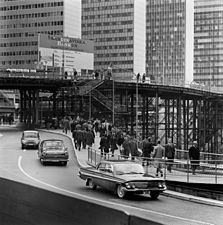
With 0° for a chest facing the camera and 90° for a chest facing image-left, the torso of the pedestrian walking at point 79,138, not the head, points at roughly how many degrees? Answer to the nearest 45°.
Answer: approximately 180°

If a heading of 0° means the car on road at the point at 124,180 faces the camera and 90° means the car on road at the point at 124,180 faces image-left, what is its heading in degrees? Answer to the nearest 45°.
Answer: approximately 315°

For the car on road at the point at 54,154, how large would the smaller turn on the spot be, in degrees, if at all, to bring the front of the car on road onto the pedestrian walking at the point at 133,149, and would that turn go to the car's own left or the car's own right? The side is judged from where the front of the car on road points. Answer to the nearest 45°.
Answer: approximately 45° to the car's own left

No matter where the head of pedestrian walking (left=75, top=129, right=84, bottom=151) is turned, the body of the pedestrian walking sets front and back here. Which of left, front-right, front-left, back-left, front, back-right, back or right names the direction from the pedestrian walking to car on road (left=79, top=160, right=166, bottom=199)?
back

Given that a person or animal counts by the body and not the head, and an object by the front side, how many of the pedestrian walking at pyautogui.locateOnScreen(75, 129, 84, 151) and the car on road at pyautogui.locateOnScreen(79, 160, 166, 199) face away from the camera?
1

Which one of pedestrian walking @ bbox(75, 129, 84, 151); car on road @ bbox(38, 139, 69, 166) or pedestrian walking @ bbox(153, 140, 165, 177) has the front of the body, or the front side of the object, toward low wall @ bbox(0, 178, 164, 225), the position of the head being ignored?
the car on road

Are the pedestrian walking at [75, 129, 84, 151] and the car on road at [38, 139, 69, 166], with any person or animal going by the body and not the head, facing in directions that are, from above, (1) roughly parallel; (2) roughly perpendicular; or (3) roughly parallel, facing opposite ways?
roughly parallel, facing opposite ways

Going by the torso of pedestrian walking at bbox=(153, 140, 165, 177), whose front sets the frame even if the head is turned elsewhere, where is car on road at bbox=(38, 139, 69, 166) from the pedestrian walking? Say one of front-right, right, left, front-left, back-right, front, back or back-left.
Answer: front-left

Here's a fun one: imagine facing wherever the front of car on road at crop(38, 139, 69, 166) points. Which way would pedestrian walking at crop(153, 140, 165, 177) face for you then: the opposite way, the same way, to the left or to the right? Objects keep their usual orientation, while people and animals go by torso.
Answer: the opposite way
